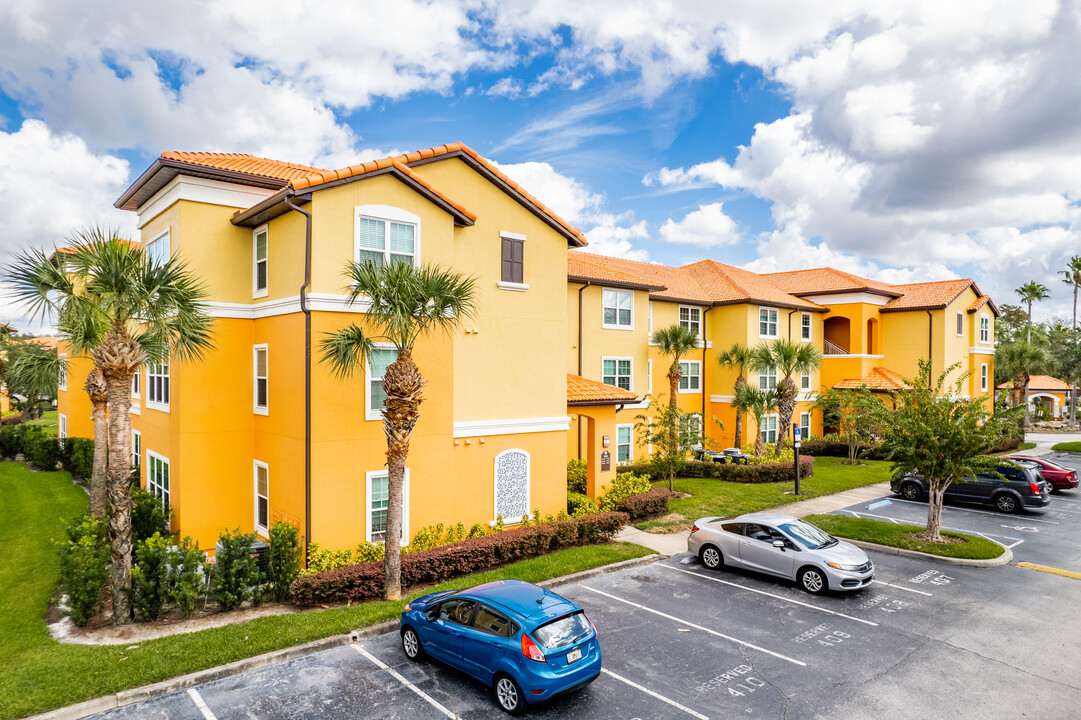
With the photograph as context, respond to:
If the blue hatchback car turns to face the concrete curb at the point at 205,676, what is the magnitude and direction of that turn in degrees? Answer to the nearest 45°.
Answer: approximately 45° to its left

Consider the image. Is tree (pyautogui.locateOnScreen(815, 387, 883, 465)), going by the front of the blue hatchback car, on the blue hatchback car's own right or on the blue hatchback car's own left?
on the blue hatchback car's own right

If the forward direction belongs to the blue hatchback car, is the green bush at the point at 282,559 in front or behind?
in front

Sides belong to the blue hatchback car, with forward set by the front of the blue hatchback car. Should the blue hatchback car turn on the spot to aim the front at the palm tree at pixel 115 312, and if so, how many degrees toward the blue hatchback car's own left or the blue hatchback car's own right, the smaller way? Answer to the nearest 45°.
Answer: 0° — it already faces it

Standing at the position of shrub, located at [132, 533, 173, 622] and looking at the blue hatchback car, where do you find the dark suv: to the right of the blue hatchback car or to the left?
left

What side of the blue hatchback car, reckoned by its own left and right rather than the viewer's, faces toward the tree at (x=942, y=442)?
right

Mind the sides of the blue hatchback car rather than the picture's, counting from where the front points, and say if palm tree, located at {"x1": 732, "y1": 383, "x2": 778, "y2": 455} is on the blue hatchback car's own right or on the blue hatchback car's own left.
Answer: on the blue hatchback car's own right

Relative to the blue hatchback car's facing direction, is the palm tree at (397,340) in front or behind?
in front

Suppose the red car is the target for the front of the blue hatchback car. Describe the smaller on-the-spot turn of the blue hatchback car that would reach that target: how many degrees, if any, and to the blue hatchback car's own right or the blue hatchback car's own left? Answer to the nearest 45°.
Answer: approximately 90° to the blue hatchback car's own right

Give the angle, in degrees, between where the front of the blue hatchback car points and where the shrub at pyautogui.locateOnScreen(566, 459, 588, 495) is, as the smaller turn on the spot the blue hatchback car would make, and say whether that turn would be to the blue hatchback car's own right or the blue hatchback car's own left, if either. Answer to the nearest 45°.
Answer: approximately 45° to the blue hatchback car's own right

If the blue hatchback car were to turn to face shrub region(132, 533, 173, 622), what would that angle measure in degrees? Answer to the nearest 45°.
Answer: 0° — it already faces it

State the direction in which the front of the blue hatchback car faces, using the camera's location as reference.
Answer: facing away from the viewer and to the left of the viewer
